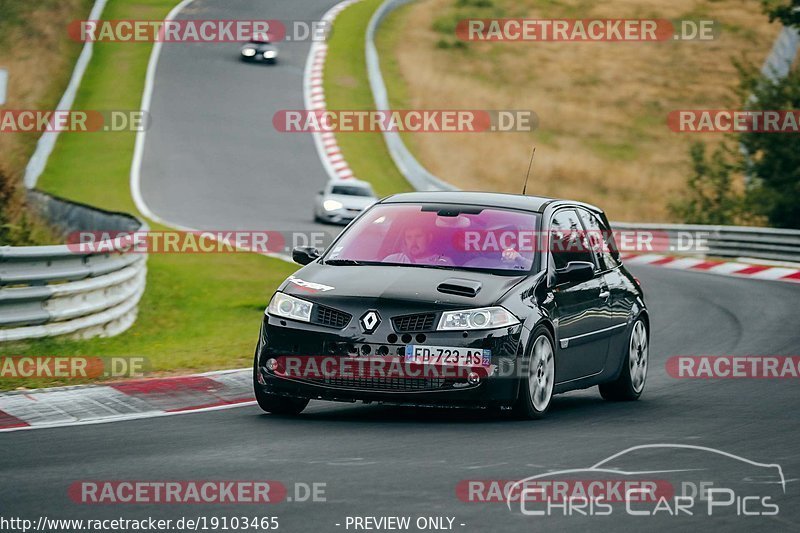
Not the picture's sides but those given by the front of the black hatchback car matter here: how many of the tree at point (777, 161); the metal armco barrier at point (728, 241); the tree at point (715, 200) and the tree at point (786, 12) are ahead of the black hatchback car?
0

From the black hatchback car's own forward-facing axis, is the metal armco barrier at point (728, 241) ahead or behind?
behind

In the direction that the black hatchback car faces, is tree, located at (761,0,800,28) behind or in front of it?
behind

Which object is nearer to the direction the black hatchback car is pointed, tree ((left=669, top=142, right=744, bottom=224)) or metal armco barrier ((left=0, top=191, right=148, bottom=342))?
the metal armco barrier

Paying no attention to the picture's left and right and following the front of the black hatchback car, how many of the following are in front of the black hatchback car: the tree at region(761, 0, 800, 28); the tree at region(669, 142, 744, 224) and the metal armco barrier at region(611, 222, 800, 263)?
0

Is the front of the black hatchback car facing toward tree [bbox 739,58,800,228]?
no

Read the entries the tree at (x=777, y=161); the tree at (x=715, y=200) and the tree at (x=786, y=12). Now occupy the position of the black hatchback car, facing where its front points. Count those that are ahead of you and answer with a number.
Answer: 0

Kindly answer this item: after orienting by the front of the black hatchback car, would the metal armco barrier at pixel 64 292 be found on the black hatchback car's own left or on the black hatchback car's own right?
on the black hatchback car's own right

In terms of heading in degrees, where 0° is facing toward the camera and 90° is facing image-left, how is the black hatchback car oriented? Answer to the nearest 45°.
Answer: approximately 45°
